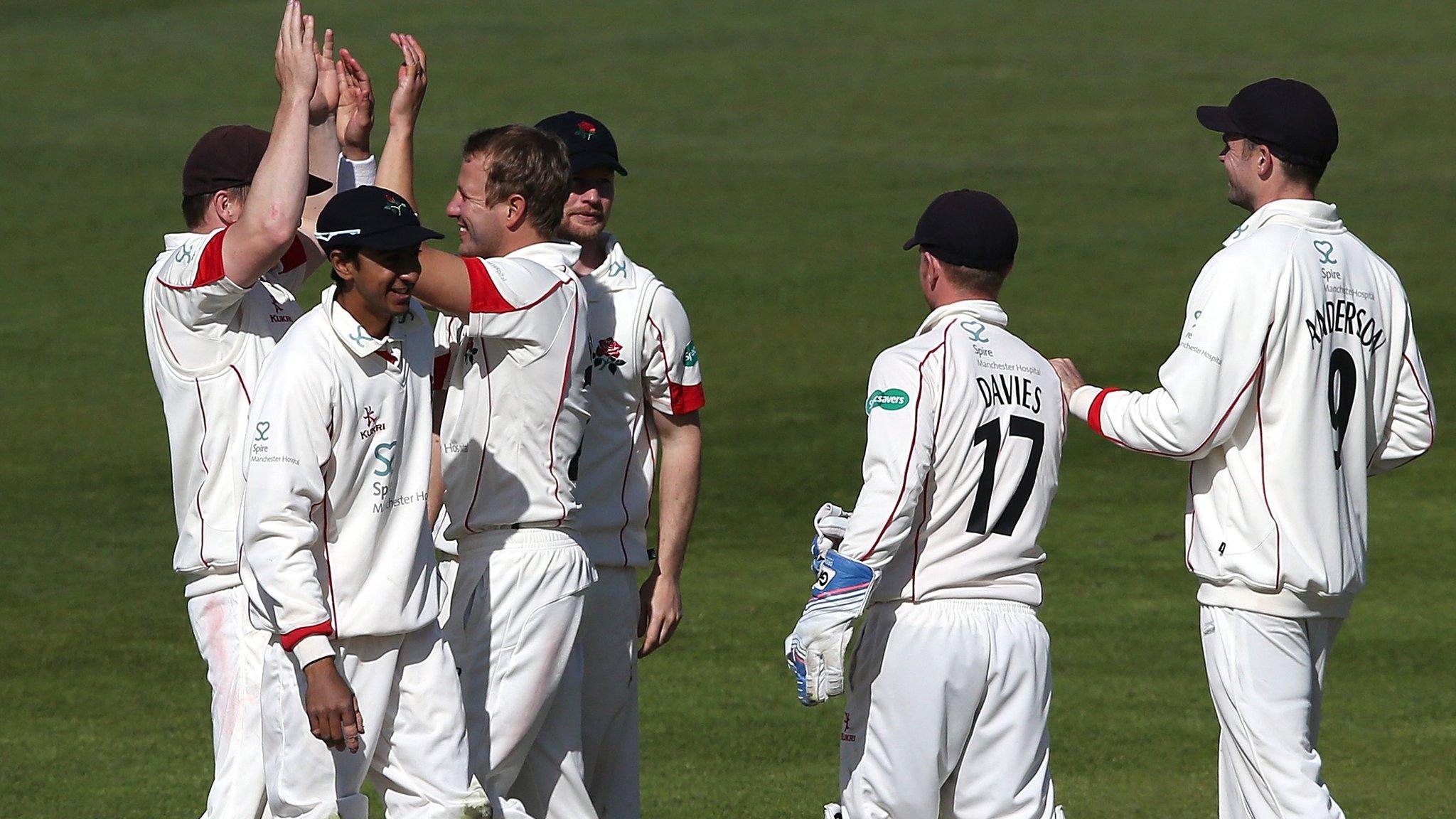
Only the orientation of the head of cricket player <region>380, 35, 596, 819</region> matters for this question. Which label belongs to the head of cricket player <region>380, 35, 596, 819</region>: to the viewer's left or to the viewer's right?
to the viewer's left

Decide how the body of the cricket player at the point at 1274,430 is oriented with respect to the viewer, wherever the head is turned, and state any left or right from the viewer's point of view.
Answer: facing away from the viewer and to the left of the viewer

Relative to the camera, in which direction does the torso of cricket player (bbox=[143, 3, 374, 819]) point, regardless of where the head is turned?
to the viewer's right

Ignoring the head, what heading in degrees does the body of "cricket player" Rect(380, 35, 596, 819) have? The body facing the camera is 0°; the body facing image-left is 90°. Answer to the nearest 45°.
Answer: approximately 90°

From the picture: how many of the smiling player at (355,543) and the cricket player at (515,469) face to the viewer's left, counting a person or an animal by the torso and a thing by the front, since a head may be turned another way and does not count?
1

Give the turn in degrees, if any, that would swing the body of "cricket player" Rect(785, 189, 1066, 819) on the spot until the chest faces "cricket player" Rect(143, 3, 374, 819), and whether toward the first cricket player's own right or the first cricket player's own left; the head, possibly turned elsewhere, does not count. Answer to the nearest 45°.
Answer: approximately 45° to the first cricket player's own left

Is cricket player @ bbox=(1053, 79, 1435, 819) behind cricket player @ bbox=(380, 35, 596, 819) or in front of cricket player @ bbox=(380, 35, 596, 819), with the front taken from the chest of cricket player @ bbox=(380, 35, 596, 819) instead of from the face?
behind

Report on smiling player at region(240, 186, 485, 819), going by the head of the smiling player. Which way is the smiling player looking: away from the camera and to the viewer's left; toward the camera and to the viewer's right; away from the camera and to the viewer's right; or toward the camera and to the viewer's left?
toward the camera and to the viewer's right

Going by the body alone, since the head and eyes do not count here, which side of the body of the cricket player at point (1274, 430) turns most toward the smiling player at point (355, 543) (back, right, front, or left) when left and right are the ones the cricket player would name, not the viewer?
left

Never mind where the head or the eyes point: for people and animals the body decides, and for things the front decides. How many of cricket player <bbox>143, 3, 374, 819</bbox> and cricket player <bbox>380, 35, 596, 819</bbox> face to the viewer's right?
1

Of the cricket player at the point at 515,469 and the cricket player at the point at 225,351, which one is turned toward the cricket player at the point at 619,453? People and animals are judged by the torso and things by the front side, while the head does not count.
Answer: the cricket player at the point at 225,351

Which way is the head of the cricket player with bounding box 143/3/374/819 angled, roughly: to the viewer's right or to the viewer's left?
to the viewer's right

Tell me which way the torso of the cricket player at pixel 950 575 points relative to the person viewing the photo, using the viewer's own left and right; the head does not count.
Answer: facing away from the viewer and to the left of the viewer

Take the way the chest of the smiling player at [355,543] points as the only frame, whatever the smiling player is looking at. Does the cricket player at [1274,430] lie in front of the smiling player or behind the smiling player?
in front
